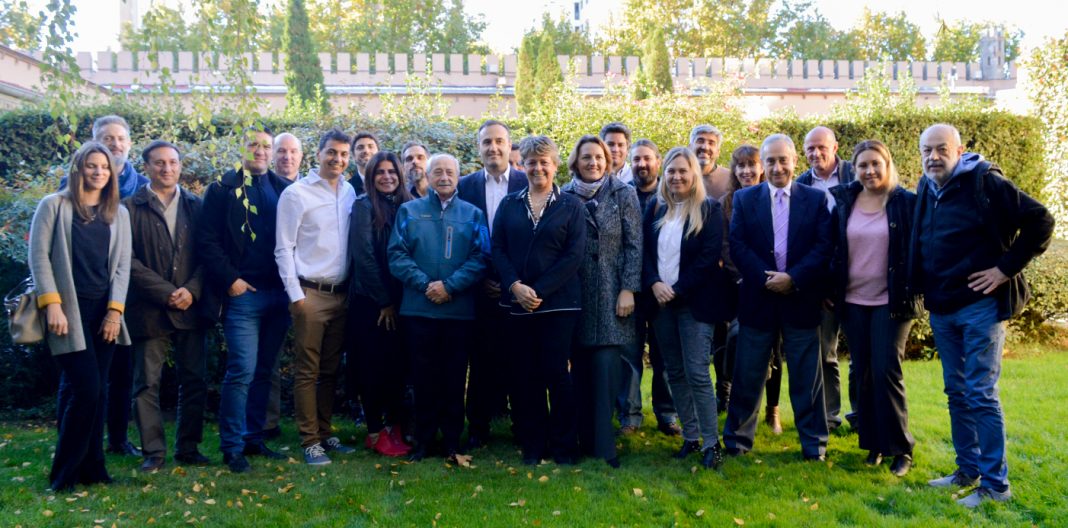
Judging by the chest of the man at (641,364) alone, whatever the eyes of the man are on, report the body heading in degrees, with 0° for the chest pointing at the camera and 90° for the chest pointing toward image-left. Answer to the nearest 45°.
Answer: approximately 0°

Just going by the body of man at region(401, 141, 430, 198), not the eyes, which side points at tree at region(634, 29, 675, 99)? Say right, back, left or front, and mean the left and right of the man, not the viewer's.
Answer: back

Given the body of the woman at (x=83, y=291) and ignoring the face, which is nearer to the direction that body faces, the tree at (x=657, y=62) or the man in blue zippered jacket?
the man in blue zippered jacket

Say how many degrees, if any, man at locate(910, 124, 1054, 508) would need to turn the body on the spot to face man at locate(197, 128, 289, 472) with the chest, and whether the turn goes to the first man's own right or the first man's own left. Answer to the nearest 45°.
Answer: approximately 45° to the first man's own right

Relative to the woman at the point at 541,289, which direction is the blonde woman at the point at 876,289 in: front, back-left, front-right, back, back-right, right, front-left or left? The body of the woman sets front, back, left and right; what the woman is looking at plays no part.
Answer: left

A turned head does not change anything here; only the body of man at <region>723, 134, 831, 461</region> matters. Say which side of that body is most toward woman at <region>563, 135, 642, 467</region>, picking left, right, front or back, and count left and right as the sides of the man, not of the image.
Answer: right

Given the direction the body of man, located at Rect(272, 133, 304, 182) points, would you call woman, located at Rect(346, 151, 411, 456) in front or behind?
in front

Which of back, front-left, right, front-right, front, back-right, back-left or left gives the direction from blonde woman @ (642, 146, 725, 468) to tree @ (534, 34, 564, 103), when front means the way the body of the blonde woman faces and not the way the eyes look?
back-right
